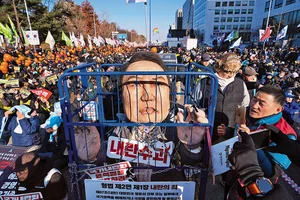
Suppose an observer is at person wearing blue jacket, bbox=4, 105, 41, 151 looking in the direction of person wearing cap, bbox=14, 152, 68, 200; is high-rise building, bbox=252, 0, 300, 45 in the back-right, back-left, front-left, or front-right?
back-left

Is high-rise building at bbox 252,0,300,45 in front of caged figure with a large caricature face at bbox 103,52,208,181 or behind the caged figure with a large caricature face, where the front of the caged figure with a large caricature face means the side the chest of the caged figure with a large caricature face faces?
behind

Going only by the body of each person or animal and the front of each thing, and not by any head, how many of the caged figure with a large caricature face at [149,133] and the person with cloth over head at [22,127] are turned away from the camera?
0

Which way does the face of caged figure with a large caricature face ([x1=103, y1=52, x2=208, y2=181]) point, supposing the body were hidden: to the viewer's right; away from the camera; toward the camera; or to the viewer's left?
toward the camera

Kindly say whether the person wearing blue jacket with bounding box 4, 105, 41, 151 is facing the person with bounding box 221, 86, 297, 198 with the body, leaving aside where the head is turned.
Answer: no

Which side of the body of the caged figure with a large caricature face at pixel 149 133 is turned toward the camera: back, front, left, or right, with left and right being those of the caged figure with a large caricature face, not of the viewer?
front

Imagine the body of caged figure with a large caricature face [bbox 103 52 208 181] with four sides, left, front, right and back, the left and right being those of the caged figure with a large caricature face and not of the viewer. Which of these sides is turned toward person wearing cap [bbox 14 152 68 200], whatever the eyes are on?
right

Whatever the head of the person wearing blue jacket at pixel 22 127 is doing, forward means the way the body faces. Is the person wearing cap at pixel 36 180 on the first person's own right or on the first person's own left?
on the first person's own left

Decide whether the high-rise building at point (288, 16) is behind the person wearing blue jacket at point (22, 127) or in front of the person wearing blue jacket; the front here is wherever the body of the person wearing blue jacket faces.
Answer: behind

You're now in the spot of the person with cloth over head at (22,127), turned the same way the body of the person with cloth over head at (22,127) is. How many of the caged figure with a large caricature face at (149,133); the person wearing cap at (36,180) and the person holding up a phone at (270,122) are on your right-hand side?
0

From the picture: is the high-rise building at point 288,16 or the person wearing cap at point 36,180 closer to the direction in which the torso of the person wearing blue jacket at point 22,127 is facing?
the person wearing cap

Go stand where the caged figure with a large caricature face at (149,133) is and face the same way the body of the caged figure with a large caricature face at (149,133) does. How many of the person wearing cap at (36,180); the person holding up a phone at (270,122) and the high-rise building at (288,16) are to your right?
1

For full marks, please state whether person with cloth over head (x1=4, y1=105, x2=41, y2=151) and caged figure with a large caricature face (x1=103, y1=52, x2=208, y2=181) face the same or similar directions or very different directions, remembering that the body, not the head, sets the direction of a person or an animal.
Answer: same or similar directions

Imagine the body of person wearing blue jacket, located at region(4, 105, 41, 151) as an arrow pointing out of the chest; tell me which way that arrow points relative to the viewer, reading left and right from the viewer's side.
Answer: facing the viewer and to the left of the viewer
